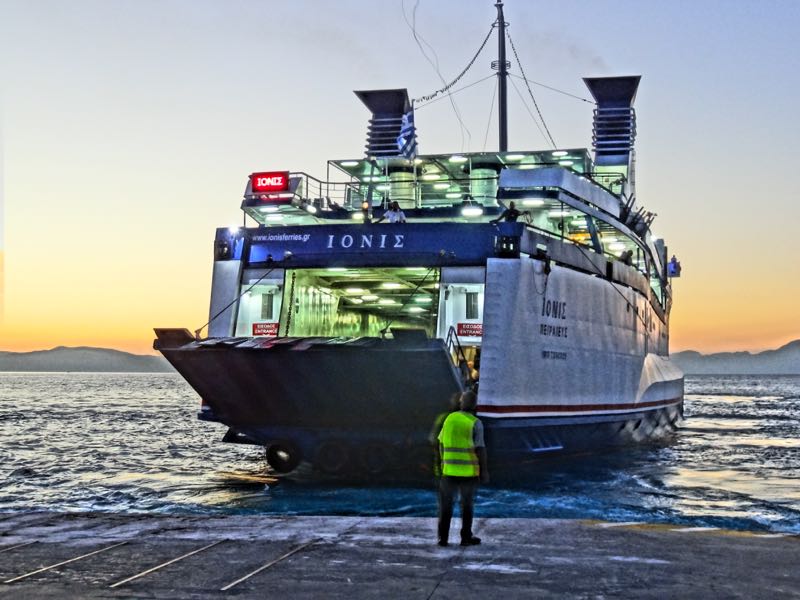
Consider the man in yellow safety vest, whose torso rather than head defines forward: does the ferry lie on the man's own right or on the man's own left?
on the man's own left

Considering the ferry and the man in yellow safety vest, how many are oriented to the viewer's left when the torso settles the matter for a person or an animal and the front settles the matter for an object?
0

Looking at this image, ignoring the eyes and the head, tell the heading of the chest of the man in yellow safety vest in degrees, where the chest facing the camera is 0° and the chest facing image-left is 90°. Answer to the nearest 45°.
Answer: approximately 225°

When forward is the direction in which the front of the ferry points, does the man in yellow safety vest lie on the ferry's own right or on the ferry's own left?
on the ferry's own right

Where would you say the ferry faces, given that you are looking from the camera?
facing away from the viewer and to the right of the viewer
